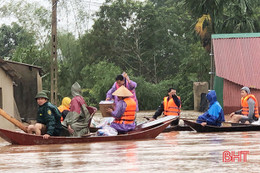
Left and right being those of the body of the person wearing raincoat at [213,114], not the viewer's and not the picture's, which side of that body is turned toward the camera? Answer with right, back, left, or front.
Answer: left

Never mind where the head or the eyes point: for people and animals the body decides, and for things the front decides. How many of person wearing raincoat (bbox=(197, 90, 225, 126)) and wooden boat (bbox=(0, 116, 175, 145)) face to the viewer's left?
1

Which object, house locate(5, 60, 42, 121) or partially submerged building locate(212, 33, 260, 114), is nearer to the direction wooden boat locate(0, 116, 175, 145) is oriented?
the partially submerged building

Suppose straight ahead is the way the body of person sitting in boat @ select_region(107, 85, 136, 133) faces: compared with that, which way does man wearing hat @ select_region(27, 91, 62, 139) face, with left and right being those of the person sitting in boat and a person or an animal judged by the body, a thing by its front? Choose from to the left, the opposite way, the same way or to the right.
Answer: to the left

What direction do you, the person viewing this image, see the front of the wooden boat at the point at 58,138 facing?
facing to the right of the viewer

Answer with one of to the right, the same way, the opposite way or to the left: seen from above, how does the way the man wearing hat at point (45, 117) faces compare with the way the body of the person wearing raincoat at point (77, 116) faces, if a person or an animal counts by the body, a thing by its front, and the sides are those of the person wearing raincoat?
to the left
